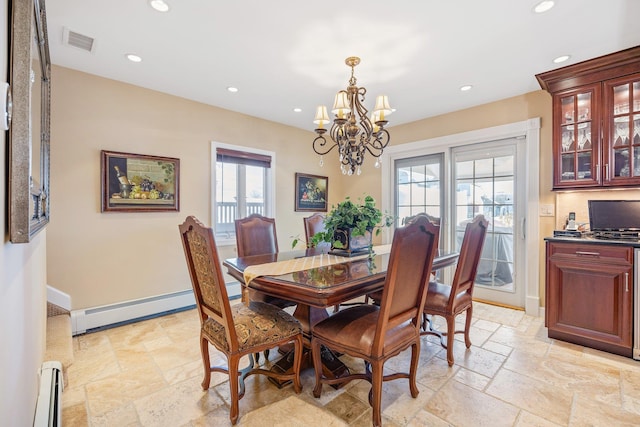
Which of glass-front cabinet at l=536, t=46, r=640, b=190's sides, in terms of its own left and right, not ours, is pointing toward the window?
front

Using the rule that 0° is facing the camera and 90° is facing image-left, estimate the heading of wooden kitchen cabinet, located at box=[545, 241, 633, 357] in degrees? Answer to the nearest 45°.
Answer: approximately 45°

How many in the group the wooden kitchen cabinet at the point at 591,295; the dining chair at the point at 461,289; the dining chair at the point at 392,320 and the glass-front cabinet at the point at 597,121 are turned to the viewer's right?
0

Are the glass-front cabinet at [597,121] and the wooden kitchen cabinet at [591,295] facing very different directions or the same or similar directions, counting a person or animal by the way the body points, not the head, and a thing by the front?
same or similar directions

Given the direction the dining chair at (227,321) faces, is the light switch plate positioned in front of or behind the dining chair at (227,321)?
in front

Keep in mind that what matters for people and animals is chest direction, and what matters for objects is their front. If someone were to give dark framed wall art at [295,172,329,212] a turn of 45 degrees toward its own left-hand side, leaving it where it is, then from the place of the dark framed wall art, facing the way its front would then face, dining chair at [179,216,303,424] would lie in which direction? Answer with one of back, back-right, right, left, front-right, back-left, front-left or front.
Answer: right

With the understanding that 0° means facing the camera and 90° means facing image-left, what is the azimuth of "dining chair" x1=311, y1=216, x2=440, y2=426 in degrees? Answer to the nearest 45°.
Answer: approximately 135°

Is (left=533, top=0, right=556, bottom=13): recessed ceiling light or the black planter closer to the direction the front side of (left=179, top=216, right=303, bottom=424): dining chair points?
the black planter

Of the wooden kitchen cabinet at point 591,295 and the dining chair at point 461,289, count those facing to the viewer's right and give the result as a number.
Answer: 0

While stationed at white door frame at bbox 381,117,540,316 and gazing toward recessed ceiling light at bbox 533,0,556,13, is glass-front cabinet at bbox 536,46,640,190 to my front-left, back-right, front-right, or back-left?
front-left

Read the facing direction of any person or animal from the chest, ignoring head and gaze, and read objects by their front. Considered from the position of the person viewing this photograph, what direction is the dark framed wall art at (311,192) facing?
facing the viewer and to the right of the viewer

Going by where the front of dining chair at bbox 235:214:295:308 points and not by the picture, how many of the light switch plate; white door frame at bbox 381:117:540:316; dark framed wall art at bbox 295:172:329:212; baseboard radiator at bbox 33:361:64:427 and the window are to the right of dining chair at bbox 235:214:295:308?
1

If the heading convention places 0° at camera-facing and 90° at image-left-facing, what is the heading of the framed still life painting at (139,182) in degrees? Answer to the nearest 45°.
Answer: approximately 315°

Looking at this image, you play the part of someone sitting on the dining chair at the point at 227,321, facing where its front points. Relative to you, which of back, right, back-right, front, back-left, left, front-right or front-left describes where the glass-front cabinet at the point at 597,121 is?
front-right
